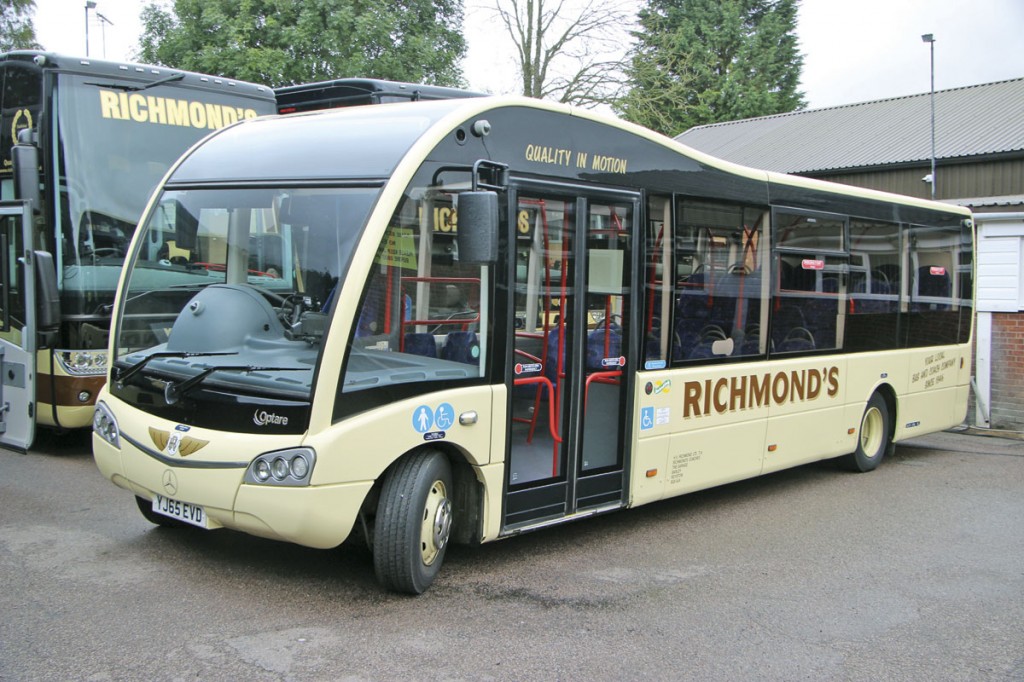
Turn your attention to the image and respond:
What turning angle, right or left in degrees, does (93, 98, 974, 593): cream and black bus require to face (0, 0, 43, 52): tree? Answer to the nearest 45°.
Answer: approximately 90° to its right

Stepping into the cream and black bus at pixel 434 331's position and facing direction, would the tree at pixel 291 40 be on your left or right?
on your right

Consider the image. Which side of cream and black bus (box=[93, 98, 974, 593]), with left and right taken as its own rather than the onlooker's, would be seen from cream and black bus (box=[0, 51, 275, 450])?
right

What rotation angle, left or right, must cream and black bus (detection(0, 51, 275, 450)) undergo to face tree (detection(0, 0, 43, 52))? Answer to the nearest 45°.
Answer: approximately 135° to its left

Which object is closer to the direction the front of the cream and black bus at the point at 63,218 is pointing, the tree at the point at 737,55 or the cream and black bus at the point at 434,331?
the cream and black bus

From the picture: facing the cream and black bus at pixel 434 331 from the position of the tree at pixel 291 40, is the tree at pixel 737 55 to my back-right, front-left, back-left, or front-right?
back-left

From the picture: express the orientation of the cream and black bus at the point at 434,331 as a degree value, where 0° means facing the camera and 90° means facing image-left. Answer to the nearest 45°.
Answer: approximately 45°

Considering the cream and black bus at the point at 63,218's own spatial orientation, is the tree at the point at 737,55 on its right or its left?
on its left
